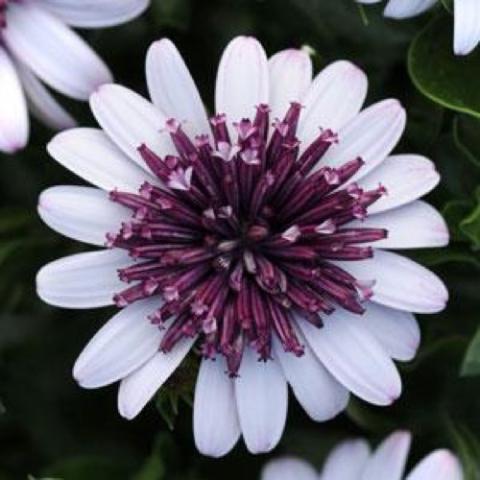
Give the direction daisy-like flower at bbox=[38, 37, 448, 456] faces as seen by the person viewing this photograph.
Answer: facing the viewer

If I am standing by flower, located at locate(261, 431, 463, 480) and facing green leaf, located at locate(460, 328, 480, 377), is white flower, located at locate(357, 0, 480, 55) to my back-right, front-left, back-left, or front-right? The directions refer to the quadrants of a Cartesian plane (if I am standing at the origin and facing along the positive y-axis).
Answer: front-left
